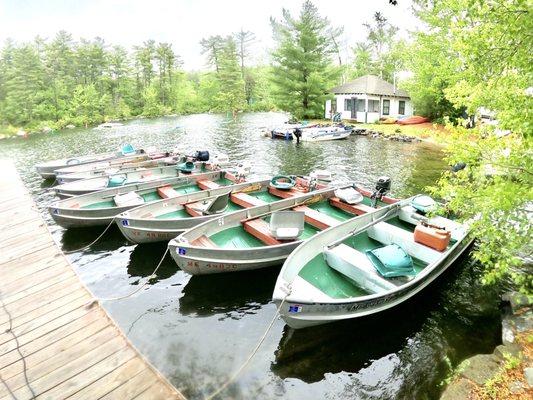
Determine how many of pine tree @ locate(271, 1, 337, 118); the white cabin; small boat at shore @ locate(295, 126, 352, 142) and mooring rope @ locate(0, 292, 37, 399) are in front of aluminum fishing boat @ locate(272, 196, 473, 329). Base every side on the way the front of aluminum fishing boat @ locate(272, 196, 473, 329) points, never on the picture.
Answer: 1

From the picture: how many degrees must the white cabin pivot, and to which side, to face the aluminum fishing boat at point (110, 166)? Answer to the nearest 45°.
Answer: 0° — it already faces it

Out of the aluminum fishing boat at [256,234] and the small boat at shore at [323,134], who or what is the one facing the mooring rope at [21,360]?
the aluminum fishing boat

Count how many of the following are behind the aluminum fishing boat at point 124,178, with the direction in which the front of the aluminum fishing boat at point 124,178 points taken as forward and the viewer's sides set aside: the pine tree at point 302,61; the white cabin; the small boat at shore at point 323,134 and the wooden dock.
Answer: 3

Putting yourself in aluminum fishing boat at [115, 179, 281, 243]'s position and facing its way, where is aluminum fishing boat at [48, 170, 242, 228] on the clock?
aluminum fishing boat at [48, 170, 242, 228] is roughly at 3 o'clock from aluminum fishing boat at [115, 179, 281, 243].

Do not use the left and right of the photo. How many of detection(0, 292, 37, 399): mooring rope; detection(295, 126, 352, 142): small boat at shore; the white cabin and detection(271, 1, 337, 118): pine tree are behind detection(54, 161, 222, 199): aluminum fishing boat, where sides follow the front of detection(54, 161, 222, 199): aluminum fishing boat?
3

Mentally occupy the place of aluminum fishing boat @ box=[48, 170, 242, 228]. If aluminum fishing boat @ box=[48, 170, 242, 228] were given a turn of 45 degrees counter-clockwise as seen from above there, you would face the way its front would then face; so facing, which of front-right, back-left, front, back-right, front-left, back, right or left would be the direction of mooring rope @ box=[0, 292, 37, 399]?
front

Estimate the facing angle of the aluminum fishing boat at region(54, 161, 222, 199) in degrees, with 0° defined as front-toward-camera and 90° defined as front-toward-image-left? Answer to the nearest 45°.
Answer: approximately 45°

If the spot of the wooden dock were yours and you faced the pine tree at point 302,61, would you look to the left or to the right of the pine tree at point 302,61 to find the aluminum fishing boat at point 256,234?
right

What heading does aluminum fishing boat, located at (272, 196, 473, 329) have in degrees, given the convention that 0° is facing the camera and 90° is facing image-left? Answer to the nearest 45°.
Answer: approximately 45°

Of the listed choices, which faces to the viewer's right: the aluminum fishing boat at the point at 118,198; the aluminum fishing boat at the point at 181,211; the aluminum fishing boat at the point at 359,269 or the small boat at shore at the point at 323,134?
the small boat at shore

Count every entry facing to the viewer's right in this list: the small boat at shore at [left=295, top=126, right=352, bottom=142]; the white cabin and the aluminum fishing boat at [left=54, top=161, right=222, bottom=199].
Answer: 1

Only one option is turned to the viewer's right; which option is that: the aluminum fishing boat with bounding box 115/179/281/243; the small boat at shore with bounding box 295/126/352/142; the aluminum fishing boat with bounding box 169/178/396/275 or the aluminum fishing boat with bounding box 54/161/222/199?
the small boat at shore

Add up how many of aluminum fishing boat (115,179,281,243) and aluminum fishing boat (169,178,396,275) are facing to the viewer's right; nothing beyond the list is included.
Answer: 0

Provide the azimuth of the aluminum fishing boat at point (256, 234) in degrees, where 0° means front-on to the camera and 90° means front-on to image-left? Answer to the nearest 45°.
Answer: approximately 45°
